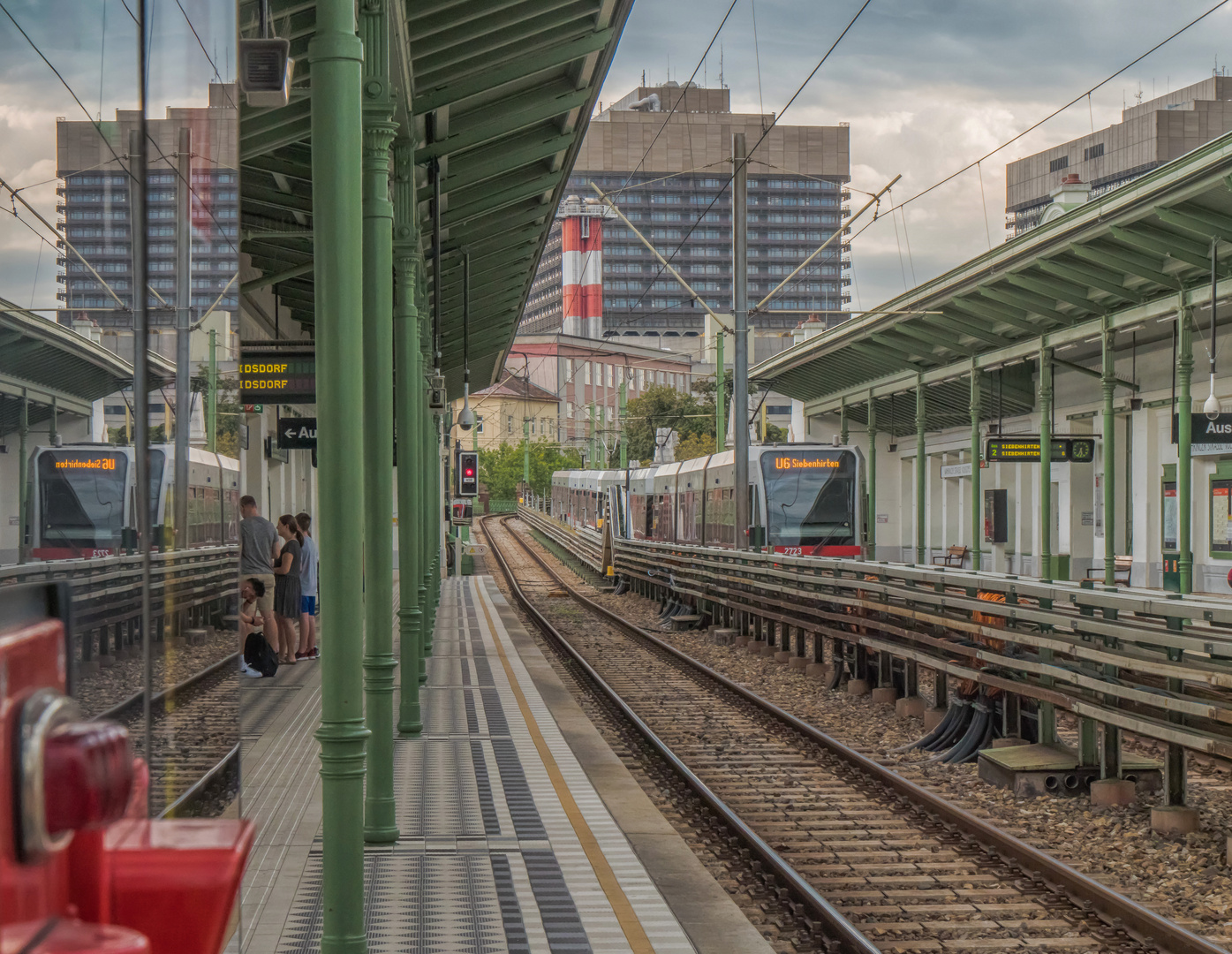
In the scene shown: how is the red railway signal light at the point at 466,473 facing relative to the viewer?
toward the camera

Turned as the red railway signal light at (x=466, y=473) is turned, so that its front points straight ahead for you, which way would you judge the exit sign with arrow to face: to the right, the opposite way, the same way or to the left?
the same way

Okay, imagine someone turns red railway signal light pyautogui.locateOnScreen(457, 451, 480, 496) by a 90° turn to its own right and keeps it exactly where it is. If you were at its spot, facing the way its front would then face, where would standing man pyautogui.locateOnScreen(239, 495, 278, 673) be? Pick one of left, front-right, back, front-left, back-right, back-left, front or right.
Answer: left

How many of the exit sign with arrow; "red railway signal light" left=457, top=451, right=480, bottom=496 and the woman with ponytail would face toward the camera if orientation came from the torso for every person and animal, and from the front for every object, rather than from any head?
2

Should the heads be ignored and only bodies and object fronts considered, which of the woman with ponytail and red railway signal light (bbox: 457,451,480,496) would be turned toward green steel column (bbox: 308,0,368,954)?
the red railway signal light

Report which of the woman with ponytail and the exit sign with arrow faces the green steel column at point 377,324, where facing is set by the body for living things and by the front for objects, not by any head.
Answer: the exit sign with arrow

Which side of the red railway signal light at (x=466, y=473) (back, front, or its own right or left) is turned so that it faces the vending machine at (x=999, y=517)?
left

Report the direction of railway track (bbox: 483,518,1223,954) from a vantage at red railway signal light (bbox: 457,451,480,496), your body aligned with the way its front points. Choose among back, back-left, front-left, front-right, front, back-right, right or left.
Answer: front

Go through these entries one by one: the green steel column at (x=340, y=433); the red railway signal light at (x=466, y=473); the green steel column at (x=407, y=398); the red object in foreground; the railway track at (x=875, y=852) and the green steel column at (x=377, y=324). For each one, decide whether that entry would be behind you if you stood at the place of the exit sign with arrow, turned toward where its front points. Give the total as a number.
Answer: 1

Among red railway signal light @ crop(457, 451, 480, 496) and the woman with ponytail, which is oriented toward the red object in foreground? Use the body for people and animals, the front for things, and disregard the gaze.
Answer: the red railway signal light

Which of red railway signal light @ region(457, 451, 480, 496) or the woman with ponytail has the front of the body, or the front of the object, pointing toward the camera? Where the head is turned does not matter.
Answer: the red railway signal light

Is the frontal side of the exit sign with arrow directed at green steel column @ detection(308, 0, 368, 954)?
yes

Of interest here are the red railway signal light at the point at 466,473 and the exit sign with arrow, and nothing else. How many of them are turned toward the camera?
2

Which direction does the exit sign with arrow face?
toward the camera
